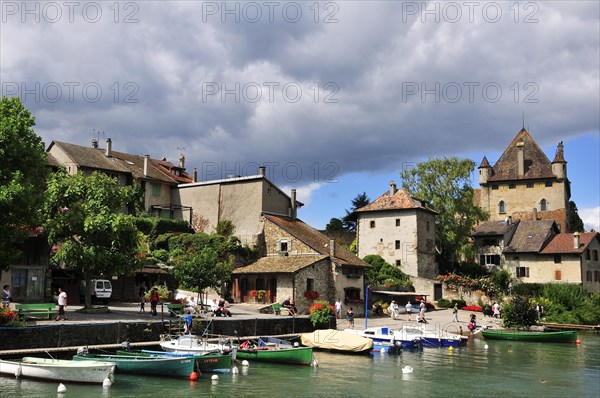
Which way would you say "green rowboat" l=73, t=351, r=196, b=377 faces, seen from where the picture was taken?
facing the viewer and to the right of the viewer

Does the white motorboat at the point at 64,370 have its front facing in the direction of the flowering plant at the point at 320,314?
no

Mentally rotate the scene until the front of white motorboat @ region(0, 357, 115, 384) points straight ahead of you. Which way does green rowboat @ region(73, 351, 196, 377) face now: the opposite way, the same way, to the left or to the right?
the same way

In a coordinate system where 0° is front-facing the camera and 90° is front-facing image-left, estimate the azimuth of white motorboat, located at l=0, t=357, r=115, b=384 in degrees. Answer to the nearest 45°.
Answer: approximately 315°

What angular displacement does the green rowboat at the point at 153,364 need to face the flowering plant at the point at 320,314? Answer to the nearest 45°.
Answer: approximately 90° to its left

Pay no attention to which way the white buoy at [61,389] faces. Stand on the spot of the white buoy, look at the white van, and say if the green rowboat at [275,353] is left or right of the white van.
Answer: right

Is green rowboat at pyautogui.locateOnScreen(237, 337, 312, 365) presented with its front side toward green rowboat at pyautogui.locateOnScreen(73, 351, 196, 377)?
no

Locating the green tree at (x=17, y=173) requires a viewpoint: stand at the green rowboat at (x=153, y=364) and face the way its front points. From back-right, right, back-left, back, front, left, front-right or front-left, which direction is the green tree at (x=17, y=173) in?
back

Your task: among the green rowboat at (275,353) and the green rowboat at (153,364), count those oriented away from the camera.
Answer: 0

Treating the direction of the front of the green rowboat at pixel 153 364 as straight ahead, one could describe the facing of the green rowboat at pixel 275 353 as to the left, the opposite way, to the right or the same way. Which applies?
the same way
